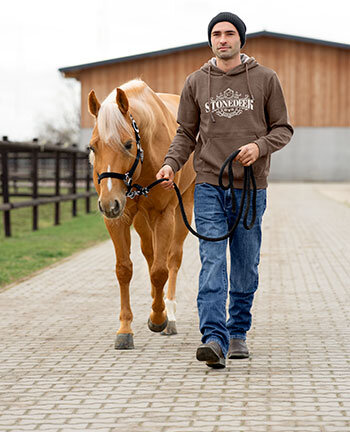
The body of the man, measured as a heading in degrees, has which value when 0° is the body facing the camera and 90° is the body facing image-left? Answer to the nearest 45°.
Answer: approximately 0°

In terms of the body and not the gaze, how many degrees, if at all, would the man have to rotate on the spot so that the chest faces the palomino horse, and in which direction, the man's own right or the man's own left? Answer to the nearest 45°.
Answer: approximately 135° to the man's own right

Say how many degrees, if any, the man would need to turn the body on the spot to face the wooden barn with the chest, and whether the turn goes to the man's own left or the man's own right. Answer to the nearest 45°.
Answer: approximately 180°
